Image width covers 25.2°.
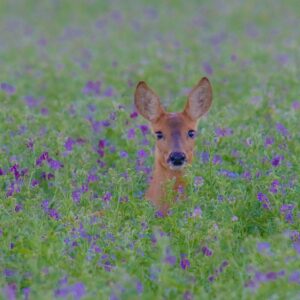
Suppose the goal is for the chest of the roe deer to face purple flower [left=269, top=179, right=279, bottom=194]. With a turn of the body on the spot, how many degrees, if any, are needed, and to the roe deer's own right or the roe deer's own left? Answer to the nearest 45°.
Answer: approximately 45° to the roe deer's own left

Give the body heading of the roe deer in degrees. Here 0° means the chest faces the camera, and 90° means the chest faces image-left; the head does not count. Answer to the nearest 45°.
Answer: approximately 0°

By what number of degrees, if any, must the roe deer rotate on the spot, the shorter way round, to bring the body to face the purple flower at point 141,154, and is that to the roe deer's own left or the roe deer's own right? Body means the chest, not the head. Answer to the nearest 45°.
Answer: approximately 135° to the roe deer's own right

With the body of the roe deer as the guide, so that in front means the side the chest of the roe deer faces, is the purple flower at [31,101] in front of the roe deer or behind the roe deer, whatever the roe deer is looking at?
behind

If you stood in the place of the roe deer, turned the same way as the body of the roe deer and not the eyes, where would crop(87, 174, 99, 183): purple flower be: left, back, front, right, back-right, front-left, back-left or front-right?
right

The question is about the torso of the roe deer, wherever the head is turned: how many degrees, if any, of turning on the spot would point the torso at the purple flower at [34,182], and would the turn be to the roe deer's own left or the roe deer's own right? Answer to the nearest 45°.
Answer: approximately 90° to the roe deer's own right

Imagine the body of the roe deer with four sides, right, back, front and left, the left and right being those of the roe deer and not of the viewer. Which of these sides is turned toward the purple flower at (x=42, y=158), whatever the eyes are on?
right

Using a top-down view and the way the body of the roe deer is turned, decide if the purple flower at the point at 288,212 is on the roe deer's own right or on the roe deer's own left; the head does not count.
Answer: on the roe deer's own left

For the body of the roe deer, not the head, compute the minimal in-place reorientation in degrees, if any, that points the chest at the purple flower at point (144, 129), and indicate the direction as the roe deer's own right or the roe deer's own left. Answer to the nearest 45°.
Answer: approximately 180°

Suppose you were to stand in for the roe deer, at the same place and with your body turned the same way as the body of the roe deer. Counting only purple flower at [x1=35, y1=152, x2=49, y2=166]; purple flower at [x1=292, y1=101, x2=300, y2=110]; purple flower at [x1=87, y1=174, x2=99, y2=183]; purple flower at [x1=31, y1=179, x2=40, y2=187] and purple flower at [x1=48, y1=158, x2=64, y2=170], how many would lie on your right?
4

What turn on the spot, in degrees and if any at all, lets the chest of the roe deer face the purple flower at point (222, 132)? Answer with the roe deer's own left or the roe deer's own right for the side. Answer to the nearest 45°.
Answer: approximately 135° to the roe deer's own left

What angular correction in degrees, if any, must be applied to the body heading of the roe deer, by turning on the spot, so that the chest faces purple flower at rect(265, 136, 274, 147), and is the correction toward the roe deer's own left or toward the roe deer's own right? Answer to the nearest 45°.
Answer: approximately 90° to the roe deer's own left

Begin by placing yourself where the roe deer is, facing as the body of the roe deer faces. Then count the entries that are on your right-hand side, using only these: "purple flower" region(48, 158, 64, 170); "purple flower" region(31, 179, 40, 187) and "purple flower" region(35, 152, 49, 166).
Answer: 3

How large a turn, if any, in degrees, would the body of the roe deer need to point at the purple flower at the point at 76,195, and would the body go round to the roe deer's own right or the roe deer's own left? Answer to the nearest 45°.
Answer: approximately 45° to the roe deer's own right
